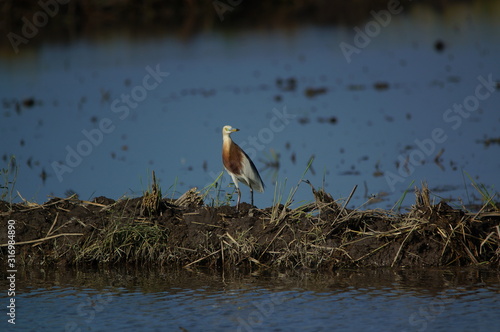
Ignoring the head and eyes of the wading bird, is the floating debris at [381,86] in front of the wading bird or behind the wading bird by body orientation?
behind

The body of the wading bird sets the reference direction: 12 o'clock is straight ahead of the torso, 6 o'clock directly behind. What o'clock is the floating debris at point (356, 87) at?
The floating debris is roughly at 5 o'clock from the wading bird.

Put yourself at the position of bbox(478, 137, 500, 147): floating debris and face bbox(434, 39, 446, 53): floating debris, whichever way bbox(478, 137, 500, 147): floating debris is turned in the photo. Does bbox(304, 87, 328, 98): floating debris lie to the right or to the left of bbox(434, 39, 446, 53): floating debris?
left

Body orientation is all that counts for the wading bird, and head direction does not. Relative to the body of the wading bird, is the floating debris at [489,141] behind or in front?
behind

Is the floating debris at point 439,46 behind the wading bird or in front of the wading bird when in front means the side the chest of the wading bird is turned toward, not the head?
behind

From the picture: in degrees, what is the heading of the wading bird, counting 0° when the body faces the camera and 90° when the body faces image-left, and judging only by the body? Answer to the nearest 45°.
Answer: approximately 45°

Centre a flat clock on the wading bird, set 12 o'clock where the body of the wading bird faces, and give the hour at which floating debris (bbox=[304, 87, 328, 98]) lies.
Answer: The floating debris is roughly at 5 o'clock from the wading bird.

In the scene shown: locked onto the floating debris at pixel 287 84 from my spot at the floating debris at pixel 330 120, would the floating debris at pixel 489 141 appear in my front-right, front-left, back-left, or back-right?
back-right

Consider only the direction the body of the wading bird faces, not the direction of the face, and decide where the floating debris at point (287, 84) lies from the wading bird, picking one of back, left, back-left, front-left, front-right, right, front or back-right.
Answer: back-right

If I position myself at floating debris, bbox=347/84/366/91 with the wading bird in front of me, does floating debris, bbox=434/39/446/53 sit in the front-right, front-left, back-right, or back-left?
back-left

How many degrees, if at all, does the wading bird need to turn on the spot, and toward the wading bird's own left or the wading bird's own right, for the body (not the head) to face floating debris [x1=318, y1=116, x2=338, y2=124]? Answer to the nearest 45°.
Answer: approximately 135° to the wading bird's own right
